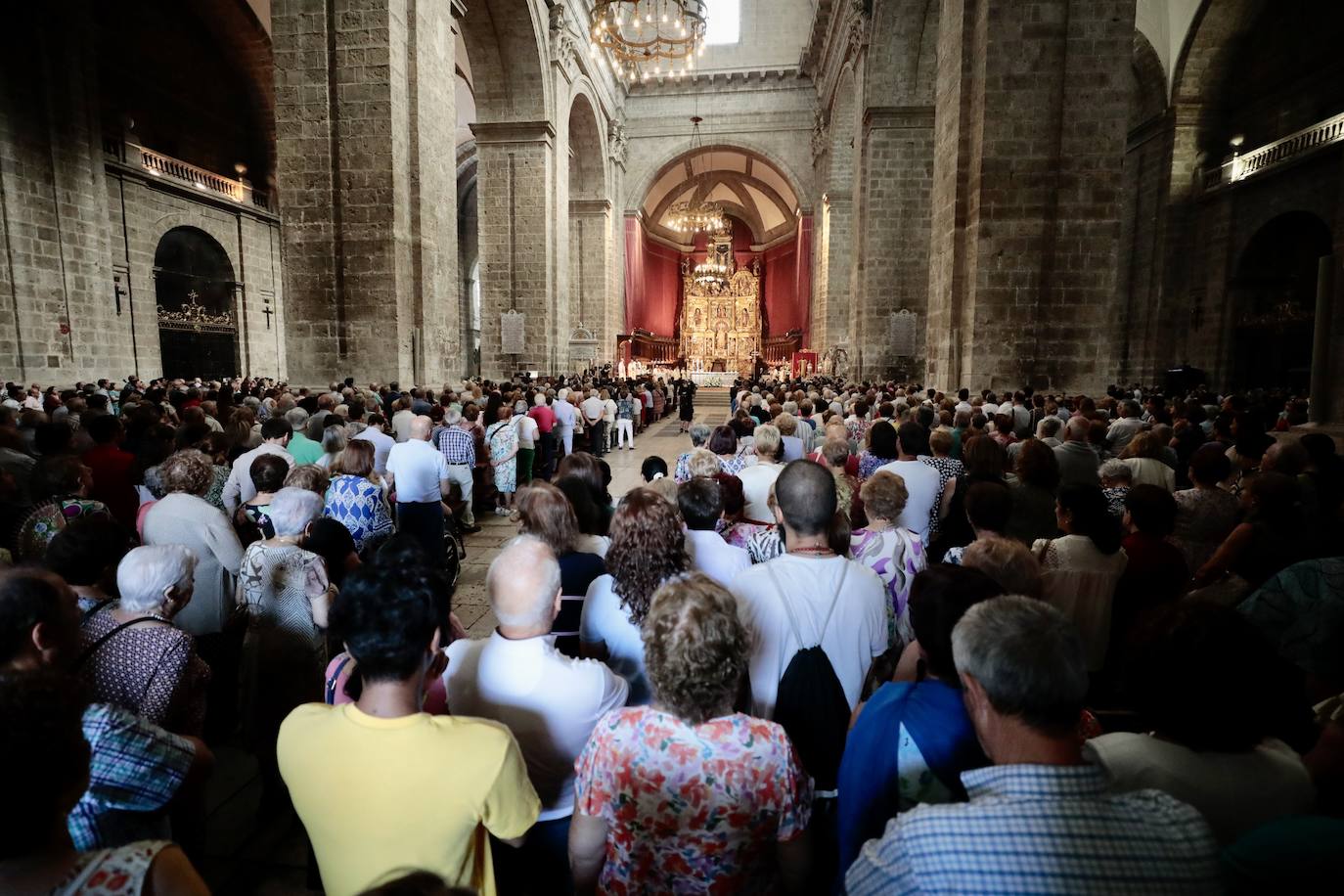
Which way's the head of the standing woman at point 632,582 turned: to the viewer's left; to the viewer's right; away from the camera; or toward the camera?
away from the camera

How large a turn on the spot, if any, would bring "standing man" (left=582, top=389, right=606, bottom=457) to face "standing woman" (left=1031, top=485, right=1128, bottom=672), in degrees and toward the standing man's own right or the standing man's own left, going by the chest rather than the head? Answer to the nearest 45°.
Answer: approximately 180°

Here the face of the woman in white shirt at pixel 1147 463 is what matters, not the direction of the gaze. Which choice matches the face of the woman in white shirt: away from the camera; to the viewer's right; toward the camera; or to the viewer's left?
away from the camera

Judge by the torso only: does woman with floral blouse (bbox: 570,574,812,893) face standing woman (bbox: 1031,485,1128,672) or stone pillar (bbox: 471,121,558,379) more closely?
the stone pillar

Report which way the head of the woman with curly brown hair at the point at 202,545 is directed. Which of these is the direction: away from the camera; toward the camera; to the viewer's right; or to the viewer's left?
away from the camera

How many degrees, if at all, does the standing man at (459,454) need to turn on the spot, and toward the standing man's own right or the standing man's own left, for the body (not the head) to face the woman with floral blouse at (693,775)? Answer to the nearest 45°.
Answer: approximately 180°

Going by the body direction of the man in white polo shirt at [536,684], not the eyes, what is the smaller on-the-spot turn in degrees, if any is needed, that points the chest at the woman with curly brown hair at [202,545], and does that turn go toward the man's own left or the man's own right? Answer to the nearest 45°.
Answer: approximately 45° to the man's own left

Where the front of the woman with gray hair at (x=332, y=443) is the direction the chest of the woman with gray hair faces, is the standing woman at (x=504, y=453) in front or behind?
in front

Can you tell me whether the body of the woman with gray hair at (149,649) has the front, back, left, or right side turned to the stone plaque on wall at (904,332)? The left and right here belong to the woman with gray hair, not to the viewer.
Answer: front

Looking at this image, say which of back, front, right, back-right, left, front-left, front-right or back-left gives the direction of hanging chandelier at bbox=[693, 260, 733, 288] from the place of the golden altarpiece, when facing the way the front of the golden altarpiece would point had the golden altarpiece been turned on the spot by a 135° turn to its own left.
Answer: back-right

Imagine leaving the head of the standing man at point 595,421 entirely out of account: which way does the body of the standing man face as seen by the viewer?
away from the camera

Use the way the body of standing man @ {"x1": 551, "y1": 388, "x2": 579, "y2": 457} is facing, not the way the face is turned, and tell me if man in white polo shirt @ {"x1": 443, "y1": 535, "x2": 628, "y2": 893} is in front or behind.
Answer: behind

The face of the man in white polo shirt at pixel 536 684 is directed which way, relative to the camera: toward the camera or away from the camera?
away from the camera
